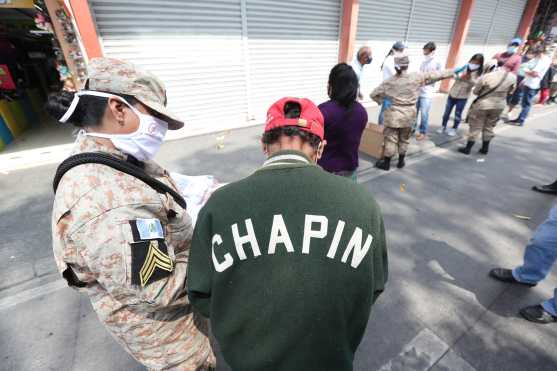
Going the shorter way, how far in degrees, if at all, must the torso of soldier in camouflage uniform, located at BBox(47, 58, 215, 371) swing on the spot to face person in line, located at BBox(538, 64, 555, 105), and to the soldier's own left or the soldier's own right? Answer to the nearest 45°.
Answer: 0° — they already face them

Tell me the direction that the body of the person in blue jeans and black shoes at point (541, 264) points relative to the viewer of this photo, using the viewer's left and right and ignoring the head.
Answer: facing to the left of the viewer

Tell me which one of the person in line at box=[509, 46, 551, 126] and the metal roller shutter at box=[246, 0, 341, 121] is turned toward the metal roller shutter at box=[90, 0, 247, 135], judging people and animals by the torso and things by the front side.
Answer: the person in line

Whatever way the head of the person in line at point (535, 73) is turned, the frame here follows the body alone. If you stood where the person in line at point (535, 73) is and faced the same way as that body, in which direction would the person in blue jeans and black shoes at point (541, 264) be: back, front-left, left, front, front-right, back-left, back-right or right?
front-left

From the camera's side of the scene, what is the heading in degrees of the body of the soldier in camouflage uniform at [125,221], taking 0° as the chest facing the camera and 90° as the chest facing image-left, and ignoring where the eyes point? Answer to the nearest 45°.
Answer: approximately 270°

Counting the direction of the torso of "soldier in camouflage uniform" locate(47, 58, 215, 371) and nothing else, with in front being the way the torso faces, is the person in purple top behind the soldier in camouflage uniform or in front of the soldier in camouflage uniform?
in front

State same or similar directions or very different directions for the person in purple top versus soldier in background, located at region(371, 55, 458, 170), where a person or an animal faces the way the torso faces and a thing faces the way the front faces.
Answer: same or similar directions

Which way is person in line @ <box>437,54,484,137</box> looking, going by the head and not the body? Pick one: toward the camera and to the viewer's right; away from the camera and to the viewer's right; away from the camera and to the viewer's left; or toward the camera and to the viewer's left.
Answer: toward the camera and to the viewer's left

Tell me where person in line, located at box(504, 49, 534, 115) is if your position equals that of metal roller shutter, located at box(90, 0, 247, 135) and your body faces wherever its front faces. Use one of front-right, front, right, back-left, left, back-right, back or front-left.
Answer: left

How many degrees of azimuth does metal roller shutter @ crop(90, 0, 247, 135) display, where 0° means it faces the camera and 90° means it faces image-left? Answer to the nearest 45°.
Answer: approximately 0°

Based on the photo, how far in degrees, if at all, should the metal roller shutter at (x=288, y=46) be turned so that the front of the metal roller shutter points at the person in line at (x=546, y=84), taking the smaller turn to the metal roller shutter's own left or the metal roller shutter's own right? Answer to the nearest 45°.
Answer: approximately 45° to the metal roller shutter's own left

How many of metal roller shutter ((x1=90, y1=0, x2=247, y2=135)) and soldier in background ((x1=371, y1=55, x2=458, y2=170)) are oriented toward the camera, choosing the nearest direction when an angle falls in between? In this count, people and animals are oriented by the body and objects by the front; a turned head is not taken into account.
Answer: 1

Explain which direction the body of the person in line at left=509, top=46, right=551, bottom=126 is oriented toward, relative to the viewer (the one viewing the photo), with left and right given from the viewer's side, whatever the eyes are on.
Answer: facing the viewer and to the left of the viewer

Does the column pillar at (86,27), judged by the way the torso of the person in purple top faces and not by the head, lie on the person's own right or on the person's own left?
on the person's own left

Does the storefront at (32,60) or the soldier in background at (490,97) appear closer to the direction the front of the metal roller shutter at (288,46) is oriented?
the soldier in background

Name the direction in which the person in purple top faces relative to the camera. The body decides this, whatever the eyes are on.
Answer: away from the camera

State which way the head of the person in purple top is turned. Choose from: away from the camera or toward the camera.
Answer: away from the camera

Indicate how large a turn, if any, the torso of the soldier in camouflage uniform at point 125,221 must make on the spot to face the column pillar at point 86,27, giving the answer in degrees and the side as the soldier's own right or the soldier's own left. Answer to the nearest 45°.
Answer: approximately 90° to the soldier's own left

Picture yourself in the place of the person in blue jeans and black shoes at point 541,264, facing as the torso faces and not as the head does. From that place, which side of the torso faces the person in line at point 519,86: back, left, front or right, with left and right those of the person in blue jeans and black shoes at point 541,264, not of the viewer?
right
